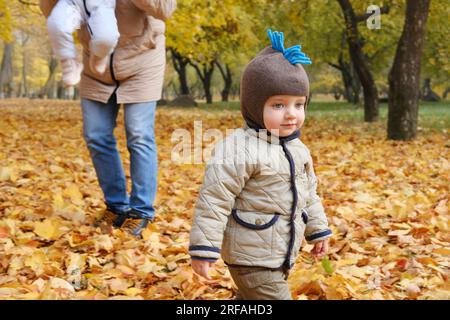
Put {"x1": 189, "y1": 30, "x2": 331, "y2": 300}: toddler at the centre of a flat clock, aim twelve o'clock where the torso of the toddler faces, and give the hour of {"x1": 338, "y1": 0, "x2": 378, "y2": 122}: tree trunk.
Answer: The tree trunk is roughly at 8 o'clock from the toddler.

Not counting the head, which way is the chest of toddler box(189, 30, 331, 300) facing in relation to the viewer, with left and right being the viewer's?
facing the viewer and to the right of the viewer

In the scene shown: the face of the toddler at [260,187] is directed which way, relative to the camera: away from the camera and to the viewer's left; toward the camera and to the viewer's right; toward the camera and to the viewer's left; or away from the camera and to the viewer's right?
toward the camera and to the viewer's right

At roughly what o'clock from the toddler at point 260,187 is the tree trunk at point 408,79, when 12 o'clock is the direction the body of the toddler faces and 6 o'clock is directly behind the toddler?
The tree trunk is roughly at 8 o'clock from the toddler.

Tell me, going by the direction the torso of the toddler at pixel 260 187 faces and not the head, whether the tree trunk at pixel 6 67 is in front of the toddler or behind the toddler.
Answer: behind

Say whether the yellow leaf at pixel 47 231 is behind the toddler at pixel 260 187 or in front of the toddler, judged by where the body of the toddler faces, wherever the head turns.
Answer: behind
